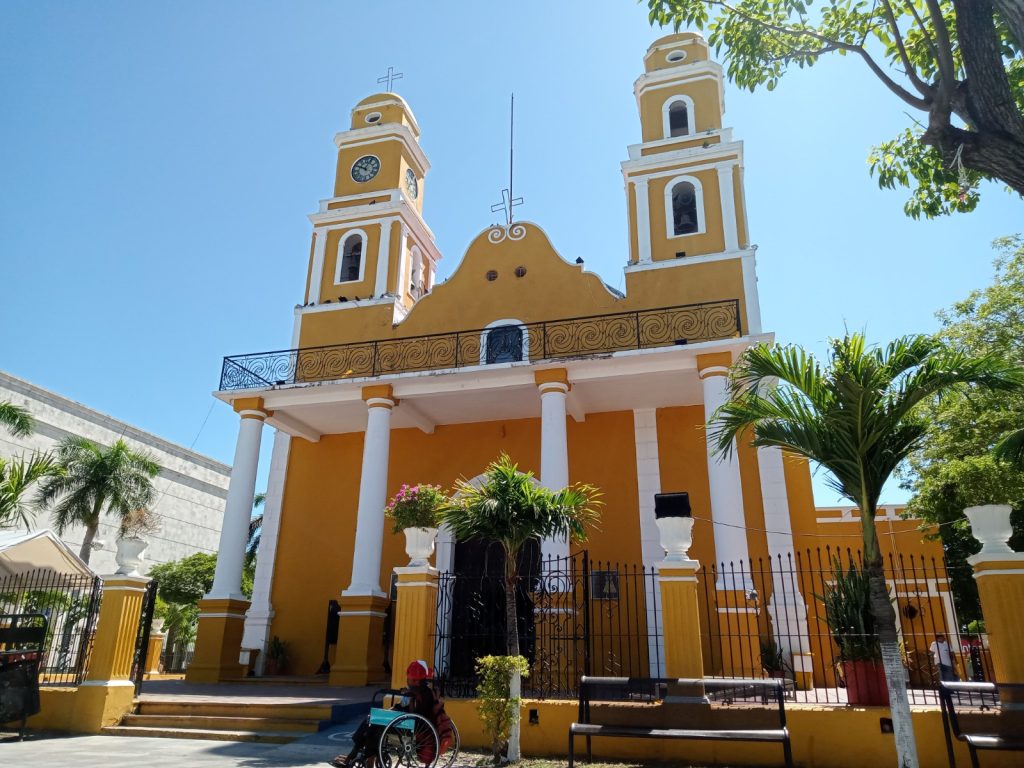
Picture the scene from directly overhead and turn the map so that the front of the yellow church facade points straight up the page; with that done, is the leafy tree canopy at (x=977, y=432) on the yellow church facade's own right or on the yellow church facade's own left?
on the yellow church facade's own left

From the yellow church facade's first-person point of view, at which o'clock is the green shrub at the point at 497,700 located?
The green shrub is roughly at 12 o'clock from the yellow church facade.

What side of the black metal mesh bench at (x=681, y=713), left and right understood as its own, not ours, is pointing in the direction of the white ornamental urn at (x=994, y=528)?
left

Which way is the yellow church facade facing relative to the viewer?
toward the camera

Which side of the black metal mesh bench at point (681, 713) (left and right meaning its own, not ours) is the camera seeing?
front

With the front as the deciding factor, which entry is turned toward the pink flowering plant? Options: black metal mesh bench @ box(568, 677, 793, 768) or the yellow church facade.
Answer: the yellow church facade

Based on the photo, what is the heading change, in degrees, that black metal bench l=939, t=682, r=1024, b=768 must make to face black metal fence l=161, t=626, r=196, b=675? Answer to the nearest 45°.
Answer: approximately 135° to its right

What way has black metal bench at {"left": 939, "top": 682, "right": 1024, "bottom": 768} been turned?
toward the camera

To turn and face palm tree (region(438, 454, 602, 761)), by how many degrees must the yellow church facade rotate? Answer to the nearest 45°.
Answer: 0° — it already faces it

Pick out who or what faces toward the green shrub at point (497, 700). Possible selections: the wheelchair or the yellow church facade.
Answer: the yellow church facade

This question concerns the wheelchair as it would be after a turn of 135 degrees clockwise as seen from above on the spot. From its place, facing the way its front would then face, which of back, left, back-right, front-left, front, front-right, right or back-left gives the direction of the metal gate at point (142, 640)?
left

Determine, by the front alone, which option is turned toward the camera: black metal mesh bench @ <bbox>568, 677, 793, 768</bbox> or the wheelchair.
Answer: the black metal mesh bench

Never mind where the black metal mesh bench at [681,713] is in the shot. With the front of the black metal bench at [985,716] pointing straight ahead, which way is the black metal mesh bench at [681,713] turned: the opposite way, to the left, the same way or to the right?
the same way

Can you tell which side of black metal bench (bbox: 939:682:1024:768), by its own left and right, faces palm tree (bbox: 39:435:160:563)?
right

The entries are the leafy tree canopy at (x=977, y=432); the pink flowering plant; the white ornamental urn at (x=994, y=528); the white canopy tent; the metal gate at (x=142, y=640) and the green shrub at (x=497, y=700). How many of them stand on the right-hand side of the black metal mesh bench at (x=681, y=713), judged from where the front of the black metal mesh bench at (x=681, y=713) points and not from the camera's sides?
4

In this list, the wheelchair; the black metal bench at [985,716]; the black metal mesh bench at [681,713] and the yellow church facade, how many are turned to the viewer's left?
1

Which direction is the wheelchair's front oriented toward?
to the viewer's left

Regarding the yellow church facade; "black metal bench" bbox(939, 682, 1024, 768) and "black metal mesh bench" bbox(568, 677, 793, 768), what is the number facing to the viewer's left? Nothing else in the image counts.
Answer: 0
